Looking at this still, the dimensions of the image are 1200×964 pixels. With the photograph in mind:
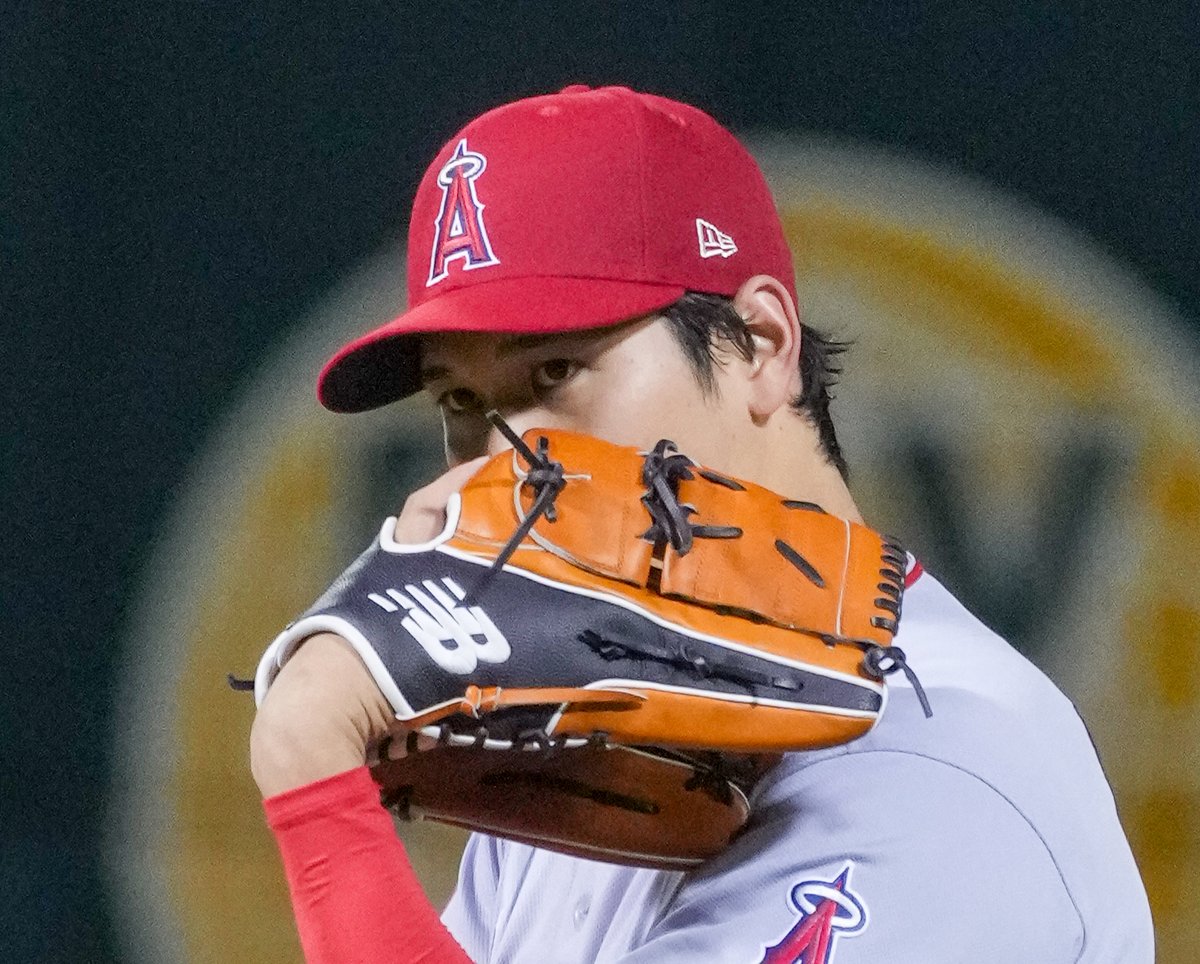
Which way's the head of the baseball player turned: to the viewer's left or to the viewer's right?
to the viewer's left

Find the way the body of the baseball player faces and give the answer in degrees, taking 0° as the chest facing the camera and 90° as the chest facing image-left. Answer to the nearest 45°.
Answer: approximately 45°
